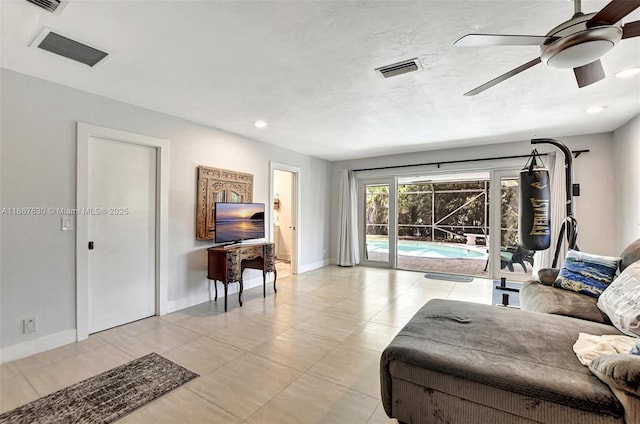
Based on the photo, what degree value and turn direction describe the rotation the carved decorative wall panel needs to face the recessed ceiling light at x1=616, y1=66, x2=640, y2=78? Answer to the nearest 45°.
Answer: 0° — it already faces it

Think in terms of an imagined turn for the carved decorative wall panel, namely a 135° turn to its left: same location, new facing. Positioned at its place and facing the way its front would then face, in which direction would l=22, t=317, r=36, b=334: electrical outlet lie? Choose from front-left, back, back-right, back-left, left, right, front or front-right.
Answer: back-left

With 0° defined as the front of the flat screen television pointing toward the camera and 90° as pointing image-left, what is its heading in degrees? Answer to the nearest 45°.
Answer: approximately 315°

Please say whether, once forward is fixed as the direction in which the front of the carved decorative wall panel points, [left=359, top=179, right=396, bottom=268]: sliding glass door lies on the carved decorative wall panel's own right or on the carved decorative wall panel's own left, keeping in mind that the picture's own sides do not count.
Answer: on the carved decorative wall panel's own left

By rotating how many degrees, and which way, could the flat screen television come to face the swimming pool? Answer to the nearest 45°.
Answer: approximately 90° to its left

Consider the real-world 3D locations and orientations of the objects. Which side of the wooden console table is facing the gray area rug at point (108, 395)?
right

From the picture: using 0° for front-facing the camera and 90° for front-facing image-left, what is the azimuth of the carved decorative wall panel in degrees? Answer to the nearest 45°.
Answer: approximately 315°

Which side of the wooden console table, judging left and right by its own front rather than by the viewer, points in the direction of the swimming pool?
left

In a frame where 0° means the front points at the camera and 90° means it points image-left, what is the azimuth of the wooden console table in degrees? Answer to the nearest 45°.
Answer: approximately 315°

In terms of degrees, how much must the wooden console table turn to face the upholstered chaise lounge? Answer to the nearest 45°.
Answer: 0° — it already faces it
